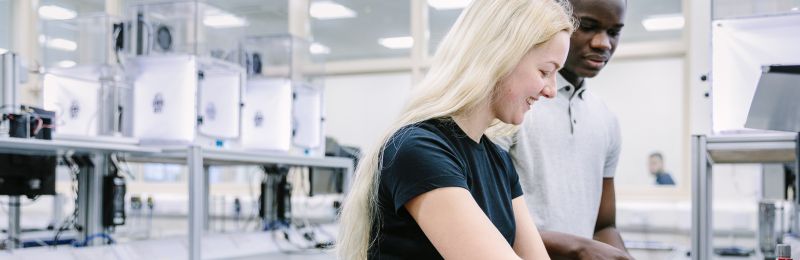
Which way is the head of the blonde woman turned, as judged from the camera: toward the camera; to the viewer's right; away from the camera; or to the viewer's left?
to the viewer's right

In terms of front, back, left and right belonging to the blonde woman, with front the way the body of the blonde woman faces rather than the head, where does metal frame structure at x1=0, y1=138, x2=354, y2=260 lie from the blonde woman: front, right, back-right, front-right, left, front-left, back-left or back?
back

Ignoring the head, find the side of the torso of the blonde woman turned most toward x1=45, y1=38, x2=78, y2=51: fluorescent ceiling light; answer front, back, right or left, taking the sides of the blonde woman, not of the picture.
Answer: back

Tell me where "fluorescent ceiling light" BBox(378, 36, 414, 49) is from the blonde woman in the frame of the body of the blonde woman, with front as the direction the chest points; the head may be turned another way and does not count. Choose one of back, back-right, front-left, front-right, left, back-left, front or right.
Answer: back-left

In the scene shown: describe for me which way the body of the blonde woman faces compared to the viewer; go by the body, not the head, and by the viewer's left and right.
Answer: facing the viewer and to the right of the viewer

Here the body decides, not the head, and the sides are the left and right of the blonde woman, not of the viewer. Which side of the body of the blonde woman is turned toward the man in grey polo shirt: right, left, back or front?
left

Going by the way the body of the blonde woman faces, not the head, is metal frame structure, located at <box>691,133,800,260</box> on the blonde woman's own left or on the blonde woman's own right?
on the blonde woman's own left

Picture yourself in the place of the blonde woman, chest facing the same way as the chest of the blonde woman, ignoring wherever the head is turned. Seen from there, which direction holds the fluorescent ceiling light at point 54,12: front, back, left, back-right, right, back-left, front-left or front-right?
back
